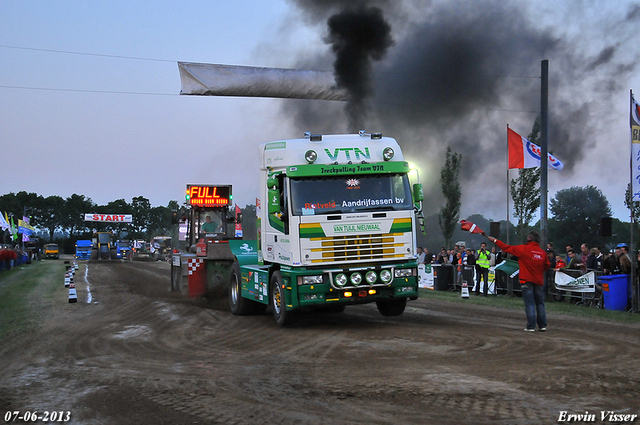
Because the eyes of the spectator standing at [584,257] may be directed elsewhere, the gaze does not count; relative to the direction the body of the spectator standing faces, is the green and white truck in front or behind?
in front

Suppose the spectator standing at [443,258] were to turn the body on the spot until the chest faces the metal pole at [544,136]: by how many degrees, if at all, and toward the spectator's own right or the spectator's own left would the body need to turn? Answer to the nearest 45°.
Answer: approximately 90° to the spectator's own left

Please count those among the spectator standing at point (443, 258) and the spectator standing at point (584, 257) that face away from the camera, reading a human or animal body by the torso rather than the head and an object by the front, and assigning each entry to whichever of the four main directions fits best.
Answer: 0

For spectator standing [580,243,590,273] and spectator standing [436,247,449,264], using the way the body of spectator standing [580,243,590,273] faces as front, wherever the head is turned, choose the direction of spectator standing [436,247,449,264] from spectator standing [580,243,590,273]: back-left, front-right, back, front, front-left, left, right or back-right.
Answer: right

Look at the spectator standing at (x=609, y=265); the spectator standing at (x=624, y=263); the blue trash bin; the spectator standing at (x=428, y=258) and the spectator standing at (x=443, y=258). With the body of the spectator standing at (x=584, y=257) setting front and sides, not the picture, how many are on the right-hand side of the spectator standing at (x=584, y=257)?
2

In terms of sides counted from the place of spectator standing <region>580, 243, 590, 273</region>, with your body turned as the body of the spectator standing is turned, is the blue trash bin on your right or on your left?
on your left

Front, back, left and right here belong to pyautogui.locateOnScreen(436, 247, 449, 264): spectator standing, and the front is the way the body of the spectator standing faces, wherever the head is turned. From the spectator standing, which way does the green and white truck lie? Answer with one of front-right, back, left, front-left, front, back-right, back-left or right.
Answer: front-left
